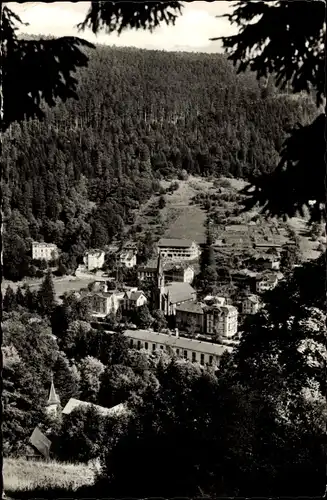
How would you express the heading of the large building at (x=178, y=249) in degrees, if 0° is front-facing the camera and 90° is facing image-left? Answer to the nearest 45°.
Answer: approximately 0°

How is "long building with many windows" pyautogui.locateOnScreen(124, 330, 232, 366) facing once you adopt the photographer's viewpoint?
facing the viewer and to the left of the viewer

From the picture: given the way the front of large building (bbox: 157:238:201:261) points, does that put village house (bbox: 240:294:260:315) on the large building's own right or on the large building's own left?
on the large building's own left

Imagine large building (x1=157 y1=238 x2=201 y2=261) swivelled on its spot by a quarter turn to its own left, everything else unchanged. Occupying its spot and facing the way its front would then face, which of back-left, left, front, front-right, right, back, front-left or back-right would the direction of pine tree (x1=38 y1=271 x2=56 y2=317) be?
back

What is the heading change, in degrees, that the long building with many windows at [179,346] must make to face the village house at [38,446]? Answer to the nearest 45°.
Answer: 0° — it already faces it

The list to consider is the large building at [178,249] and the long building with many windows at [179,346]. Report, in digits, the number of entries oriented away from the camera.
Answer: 0
